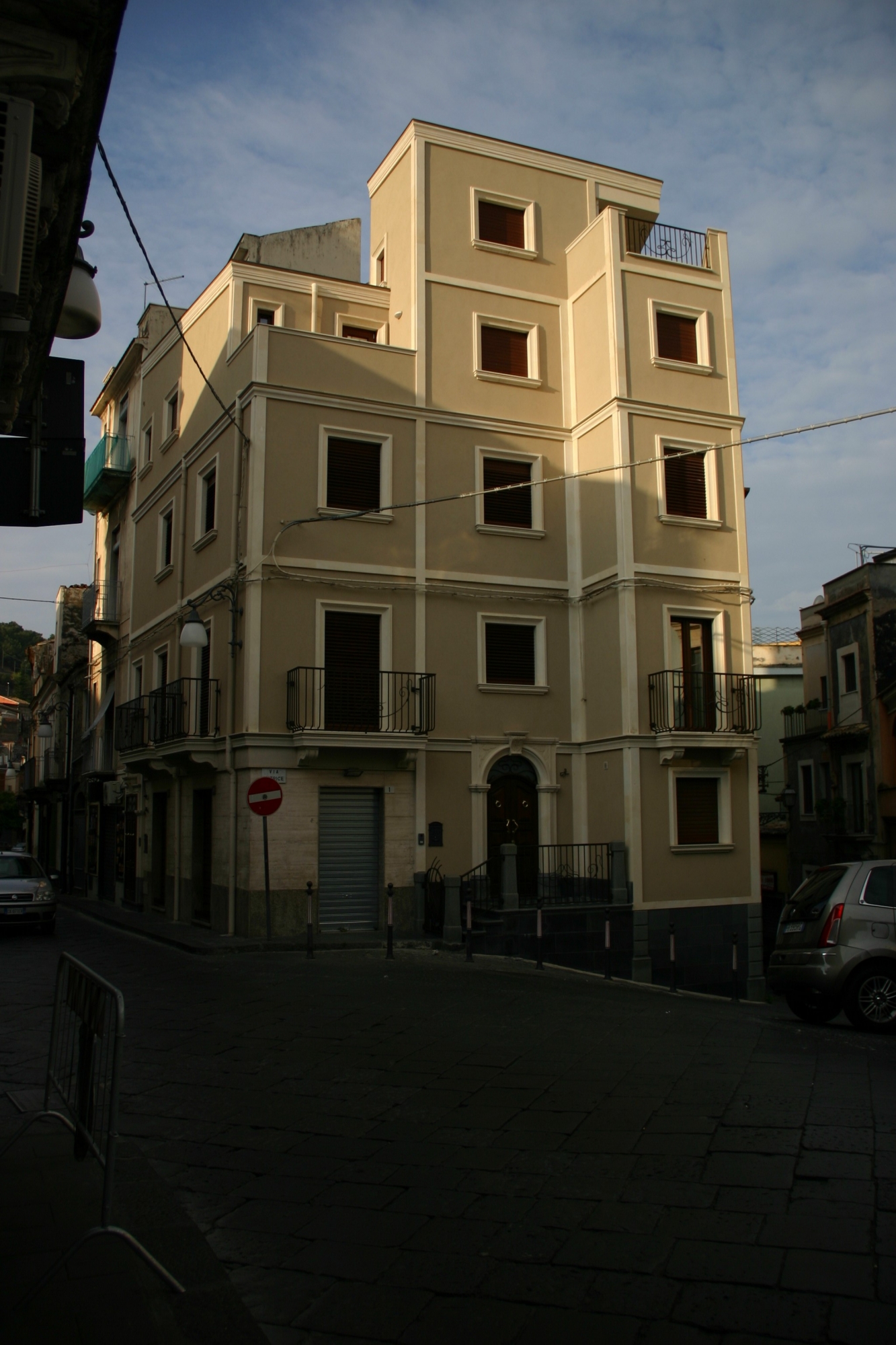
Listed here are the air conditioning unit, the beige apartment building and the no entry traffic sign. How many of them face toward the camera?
2

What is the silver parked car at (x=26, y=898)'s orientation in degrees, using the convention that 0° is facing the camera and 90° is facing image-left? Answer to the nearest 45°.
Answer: approximately 0°

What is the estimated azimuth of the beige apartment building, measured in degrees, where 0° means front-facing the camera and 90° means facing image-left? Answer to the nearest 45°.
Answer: approximately 0°

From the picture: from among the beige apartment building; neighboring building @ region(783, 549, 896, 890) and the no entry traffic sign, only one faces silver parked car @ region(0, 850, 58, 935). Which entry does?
the neighboring building

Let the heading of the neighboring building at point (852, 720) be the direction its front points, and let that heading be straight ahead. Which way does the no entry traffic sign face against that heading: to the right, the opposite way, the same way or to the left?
to the left

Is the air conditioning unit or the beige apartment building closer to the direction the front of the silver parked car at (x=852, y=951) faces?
the beige apartment building

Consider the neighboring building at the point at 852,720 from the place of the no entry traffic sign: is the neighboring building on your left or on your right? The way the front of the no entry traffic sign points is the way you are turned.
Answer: on your left

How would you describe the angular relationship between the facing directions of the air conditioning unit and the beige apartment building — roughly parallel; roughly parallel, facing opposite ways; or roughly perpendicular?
roughly perpendicular

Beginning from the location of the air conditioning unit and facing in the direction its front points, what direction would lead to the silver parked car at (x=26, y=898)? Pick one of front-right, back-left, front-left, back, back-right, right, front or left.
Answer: left

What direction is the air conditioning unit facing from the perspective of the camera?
to the viewer's right

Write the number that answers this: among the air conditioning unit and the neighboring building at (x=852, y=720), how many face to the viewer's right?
1
